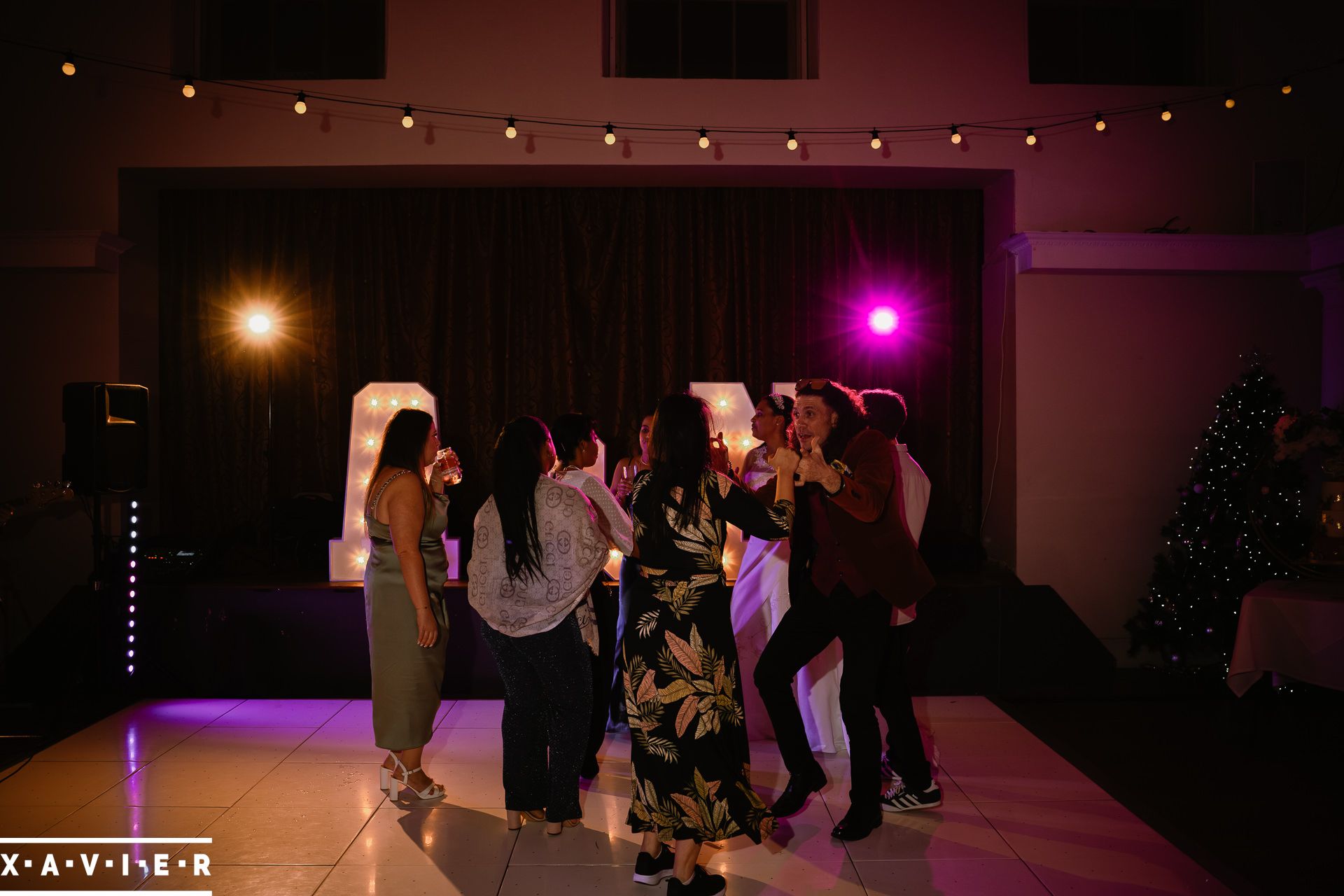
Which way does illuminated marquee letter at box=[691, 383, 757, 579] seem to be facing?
toward the camera

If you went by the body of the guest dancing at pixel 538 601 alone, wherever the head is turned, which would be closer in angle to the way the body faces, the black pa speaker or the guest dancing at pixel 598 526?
the guest dancing

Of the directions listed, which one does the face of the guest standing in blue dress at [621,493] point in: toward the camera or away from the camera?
toward the camera

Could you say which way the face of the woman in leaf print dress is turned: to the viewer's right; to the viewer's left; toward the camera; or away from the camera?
away from the camera

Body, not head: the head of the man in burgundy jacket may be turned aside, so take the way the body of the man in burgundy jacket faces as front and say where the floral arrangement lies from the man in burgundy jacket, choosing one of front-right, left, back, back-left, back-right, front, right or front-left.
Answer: back

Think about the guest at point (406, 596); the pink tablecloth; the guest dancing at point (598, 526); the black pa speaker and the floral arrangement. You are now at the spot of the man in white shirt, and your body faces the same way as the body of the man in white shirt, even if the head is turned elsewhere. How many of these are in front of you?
3

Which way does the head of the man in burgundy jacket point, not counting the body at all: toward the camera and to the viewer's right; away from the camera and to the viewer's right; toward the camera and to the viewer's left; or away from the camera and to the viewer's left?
toward the camera and to the viewer's left

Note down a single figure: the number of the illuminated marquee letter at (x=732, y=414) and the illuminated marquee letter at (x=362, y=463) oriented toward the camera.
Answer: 2

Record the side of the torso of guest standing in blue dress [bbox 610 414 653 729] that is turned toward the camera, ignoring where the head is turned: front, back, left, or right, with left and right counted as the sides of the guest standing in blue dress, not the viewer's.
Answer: front

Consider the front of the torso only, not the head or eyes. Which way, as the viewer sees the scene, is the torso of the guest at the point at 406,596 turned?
to the viewer's right

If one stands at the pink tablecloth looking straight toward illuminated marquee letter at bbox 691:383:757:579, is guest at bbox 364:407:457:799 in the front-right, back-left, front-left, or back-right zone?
front-left

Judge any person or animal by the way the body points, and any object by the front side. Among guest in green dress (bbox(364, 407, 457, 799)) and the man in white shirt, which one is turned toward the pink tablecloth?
the guest in green dress

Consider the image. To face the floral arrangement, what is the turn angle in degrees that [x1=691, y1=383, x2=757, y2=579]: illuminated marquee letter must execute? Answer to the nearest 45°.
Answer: approximately 90° to its left

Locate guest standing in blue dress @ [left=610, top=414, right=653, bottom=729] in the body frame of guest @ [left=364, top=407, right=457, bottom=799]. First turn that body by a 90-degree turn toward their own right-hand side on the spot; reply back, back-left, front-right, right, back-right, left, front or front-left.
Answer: back-left

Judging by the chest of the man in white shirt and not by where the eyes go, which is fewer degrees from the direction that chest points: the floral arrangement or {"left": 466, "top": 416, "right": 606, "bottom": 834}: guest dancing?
the guest dancing

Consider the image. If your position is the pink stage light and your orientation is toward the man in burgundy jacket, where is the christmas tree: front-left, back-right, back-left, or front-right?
front-left

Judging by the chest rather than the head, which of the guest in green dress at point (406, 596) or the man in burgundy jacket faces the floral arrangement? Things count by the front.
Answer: the guest in green dress

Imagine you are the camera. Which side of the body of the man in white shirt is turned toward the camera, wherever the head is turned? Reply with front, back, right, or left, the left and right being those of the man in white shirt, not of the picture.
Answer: left
